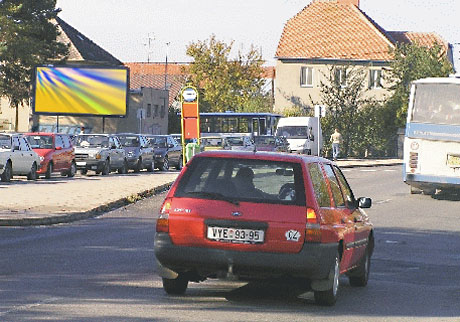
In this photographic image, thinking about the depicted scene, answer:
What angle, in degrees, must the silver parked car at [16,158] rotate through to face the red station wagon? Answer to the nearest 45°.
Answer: approximately 45° to its left

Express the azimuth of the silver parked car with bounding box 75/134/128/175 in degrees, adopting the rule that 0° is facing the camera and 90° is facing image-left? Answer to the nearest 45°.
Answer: approximately 45°

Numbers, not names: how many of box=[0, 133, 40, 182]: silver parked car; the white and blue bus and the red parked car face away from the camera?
1

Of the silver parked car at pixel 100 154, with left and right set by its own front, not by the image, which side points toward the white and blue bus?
left

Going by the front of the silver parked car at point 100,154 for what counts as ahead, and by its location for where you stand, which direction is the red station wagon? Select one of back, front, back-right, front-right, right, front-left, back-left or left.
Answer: front-left

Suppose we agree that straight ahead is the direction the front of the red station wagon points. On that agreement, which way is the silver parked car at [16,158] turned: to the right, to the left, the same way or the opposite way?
the opposite way

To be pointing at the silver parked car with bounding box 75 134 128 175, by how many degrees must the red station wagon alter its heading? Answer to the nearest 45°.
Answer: approximately 45° to its left

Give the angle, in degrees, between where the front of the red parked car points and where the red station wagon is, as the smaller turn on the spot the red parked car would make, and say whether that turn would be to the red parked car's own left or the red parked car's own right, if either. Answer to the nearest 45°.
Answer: approximately 45° to the red parked car's own left

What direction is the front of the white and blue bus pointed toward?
away from the camera

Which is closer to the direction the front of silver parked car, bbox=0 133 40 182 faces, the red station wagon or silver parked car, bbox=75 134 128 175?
the red station wagon
